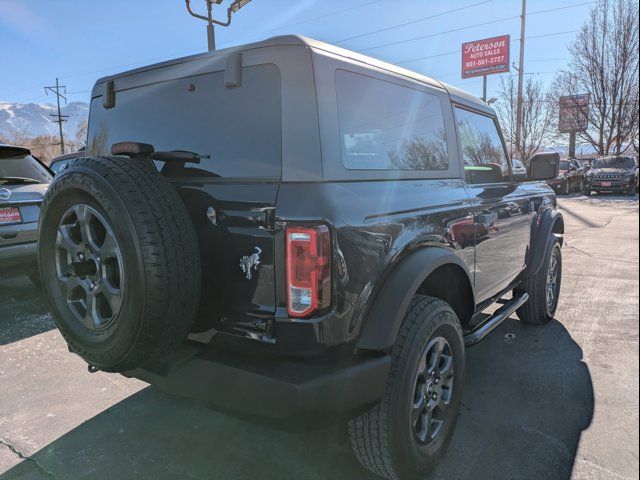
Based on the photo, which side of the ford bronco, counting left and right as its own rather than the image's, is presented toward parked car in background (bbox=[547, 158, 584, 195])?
front

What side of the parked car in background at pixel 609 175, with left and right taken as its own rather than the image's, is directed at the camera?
front

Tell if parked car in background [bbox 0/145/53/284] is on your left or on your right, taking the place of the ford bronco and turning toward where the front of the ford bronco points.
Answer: on your left

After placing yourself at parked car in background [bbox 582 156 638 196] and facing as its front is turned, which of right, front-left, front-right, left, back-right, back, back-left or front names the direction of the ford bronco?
front

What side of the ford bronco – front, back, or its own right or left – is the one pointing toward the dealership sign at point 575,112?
front

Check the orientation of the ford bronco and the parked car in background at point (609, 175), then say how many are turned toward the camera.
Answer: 1

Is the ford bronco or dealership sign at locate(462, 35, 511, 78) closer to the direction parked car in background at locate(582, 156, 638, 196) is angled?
the ford bronco

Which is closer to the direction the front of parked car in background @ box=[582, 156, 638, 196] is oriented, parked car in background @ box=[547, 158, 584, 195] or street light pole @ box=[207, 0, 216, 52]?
the street light pole

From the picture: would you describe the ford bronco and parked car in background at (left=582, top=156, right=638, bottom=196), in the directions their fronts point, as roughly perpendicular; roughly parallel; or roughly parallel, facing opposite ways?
roughly parallel, facing opposite ways

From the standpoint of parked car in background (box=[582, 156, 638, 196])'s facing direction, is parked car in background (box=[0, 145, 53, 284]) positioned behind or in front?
in front

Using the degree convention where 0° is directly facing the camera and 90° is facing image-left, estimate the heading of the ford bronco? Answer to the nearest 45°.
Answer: approximately 225°

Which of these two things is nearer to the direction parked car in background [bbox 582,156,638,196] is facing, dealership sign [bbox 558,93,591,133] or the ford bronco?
the ford bronco

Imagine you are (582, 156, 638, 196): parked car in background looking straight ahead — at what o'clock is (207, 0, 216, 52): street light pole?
The street light pole is roughly at 1 o'clock from the parked car in background.

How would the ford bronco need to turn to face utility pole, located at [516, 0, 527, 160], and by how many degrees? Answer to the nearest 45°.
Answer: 0° — it already faces it
